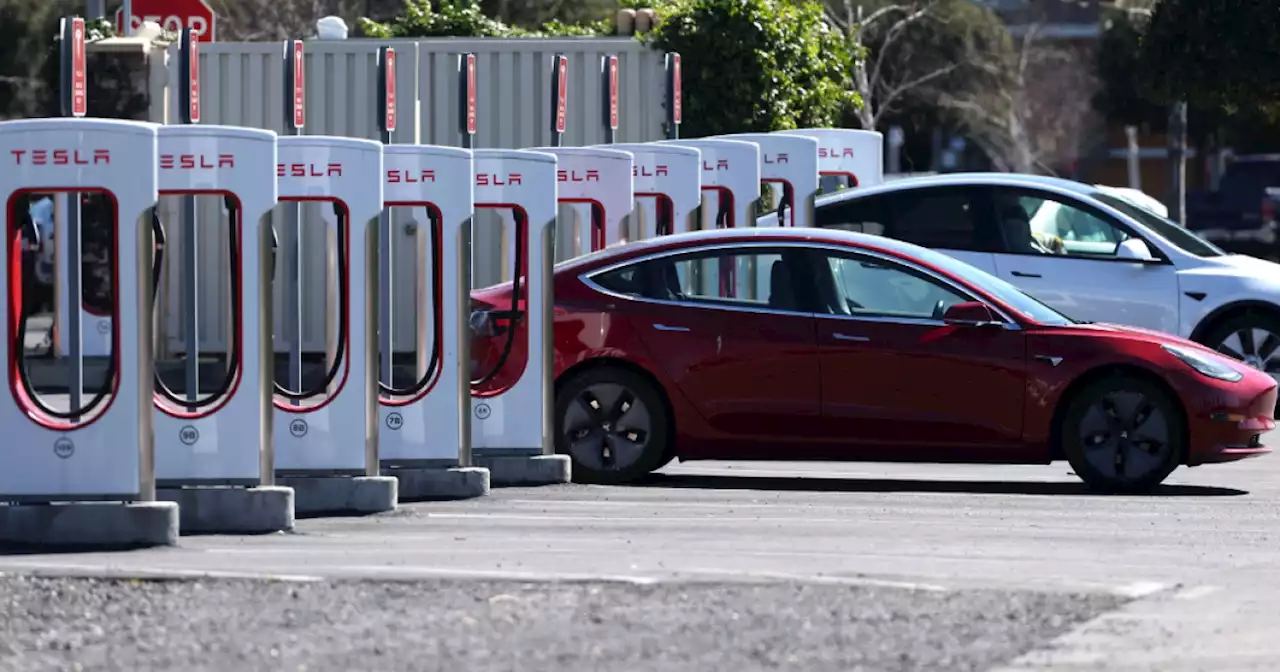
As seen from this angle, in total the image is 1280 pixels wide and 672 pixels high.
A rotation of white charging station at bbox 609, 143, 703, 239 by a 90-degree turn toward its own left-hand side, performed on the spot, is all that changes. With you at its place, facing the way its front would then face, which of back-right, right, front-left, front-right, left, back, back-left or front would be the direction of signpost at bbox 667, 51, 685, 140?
left

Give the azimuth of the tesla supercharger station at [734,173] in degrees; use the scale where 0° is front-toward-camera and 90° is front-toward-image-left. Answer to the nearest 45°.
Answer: approximately 0°

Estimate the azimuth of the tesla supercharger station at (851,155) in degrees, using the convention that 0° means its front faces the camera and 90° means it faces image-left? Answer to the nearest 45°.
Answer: approximately 0°

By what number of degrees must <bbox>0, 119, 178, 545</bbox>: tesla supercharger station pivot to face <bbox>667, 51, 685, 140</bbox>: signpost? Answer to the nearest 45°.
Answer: approximately 135° to its left

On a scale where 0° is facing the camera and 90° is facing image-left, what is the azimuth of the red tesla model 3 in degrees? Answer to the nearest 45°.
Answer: approximately 270°

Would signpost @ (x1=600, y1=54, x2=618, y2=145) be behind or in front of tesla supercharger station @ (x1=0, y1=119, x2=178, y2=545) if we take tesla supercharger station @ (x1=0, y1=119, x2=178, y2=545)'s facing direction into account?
behind
